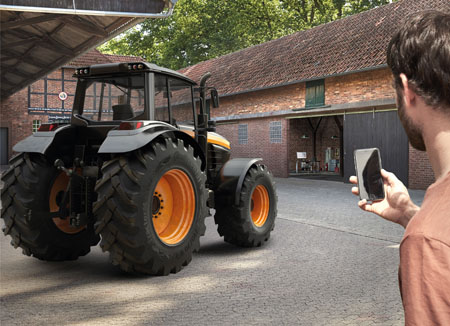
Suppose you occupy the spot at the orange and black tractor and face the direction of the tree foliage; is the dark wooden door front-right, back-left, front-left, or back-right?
front-right

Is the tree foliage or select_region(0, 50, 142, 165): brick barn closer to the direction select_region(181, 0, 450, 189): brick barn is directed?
the brick barn

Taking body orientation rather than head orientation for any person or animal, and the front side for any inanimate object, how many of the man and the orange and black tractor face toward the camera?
0

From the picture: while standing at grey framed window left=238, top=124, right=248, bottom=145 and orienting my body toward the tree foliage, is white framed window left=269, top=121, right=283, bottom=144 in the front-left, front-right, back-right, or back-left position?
back-right

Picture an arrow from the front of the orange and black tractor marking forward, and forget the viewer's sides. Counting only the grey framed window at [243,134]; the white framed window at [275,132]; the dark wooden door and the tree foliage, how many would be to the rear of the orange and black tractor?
0

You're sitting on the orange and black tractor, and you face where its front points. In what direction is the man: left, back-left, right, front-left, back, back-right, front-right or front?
back-right

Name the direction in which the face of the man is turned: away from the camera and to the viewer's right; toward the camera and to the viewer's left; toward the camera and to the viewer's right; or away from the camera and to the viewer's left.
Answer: away from the camera and to the viewer's left

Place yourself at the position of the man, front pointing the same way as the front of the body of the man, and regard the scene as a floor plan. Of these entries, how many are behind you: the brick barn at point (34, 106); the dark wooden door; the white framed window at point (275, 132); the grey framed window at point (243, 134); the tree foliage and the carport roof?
0

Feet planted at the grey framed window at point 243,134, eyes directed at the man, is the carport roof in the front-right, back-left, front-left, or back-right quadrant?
front-right

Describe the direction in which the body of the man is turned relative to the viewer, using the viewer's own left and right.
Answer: facing away from the viewer and to the left of the viewer

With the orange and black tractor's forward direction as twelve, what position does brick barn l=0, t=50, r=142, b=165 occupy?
The brick barn is roughly at 10 o'clock from the orange and black tractor.

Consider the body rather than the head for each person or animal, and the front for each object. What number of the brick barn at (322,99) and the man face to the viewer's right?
0

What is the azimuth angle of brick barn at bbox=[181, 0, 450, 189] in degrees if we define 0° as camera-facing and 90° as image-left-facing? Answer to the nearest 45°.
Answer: approximately 45°

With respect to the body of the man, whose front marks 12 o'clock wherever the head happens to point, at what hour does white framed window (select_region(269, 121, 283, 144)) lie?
The white framed window is roughly at 1 o'clock from the man.

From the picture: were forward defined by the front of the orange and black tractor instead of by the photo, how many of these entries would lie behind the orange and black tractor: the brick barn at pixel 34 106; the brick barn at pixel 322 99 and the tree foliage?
0

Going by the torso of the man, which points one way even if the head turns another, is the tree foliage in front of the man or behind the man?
in front

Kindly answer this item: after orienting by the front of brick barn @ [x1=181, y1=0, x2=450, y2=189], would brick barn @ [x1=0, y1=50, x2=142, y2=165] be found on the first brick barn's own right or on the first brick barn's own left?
on the first brick barn's own right

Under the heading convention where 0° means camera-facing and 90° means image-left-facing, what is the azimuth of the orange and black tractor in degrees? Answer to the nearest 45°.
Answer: approximately 225°

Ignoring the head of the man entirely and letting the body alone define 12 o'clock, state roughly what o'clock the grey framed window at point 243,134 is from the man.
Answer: The grey framed window is roughly at 1 o'clock from the man.

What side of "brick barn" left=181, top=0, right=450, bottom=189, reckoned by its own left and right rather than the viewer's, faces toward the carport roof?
front

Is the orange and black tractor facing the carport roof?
no

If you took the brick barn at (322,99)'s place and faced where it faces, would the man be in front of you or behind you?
in front
